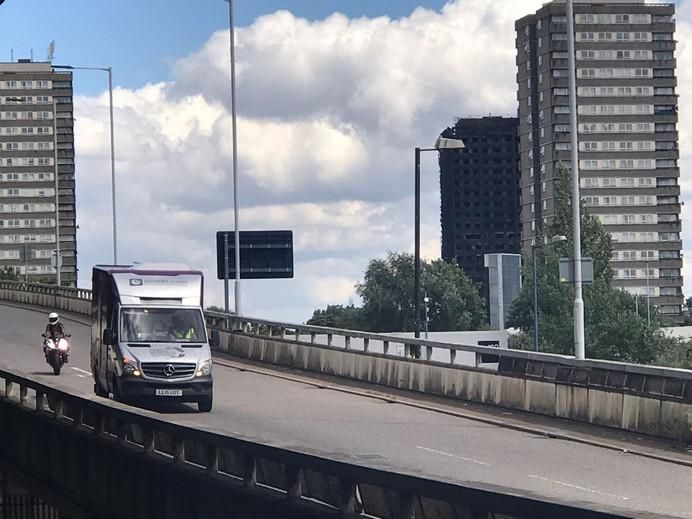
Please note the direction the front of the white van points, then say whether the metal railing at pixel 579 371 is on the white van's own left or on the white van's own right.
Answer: on the white van's own left

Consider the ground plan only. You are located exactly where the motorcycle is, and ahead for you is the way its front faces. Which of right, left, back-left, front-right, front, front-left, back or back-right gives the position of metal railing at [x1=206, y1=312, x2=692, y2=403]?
front-left

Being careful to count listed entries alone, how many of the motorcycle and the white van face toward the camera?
2

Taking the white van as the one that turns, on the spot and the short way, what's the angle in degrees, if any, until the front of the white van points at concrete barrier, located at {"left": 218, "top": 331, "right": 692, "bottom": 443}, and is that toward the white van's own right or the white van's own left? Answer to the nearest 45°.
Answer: approximately 90° to the white van's own left

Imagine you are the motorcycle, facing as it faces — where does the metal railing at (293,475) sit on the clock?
The metal railing is roughly at 12 o'clock from the motorcycle.

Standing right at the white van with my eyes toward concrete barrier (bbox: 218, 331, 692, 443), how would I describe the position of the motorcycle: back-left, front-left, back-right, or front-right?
back-left

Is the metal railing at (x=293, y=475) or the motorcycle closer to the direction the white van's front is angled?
the metal railing

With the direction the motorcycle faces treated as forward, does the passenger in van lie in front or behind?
in front

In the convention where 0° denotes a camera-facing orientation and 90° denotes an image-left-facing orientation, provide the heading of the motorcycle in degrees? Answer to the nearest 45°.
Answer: approximately 0°

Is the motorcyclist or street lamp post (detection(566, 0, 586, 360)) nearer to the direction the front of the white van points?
the street lamp post

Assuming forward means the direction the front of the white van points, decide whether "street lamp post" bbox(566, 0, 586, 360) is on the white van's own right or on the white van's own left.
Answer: on the white van's own left
